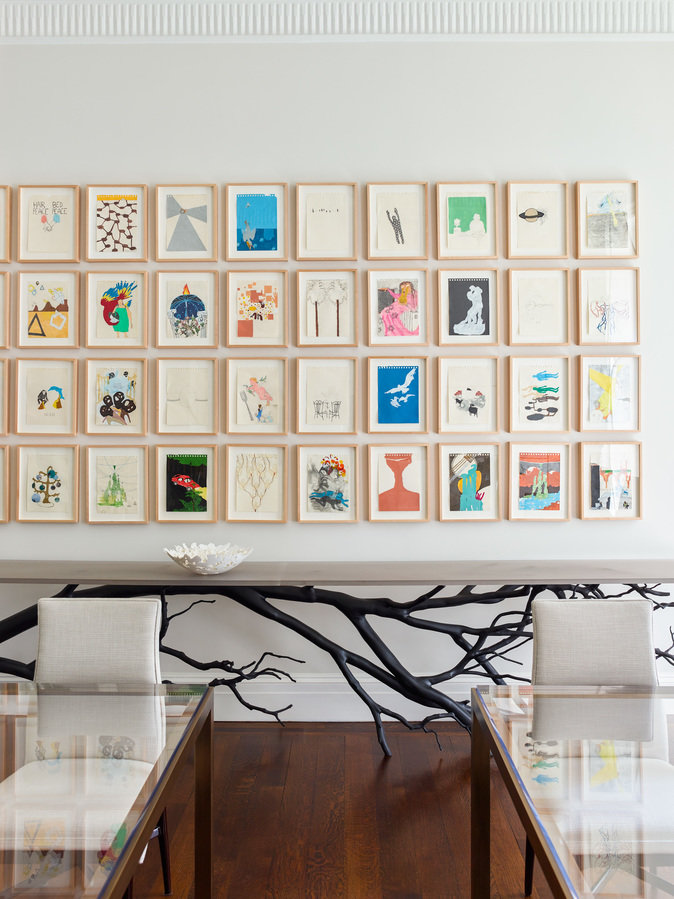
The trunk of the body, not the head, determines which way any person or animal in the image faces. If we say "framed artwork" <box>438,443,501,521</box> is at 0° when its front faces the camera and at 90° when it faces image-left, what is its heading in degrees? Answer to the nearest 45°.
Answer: approximately 0°

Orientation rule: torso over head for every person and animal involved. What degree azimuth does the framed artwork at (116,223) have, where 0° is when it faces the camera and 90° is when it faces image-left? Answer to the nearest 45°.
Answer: approximately 0°

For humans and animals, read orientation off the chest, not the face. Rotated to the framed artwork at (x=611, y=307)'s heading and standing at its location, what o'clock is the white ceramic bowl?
The white ceramic bowl is roughly at 2 o'clock from the framed artwork.

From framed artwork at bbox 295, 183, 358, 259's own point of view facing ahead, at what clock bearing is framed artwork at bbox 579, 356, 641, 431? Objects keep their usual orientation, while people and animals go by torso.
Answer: framed artwork at bbox 579, 356, 641, 431 is roughly at 9 o'clock from framed artwork at bbox 295, 183, 358, 259.

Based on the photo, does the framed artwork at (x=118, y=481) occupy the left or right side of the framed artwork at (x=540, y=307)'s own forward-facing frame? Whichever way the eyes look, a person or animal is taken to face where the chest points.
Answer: on its right

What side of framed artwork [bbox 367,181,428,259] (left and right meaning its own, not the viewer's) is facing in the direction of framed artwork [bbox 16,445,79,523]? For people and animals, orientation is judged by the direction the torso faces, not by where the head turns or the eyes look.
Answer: right
